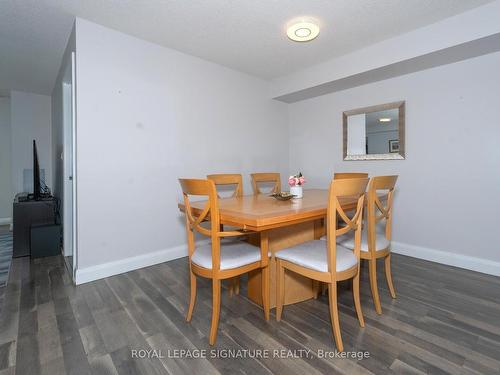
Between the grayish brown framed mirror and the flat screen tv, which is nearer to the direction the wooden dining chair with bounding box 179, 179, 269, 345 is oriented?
the grayish brown framed mirror

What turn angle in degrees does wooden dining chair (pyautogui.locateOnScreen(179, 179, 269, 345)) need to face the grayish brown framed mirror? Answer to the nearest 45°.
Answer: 0° — it already faces it

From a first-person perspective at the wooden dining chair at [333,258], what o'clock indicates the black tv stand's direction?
The black tv stand is roughly at 11 o'clock from the wooden dining chair.

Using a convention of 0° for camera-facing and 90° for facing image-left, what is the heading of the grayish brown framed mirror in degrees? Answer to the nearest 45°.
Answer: approximately 45°

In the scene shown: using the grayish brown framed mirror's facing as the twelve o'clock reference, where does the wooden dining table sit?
The wooden dining table is roughly at 11 o'clock from the grayish brown framed mirror.

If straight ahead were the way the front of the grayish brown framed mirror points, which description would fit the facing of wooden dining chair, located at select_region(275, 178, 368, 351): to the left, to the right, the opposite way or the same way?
to the right

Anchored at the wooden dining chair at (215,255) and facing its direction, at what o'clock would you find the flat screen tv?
The flat screen tv is roughly at 9 o'clock from the wooden dining chair.

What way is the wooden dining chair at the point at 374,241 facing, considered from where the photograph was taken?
facing away from the viewer and to the left of the viewer

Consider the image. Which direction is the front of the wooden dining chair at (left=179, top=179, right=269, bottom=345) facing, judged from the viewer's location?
facing away from the viewer and to the right of the viewer
